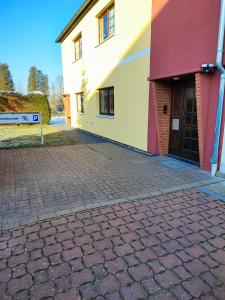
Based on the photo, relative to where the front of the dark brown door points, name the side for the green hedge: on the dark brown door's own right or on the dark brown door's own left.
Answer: on the dark brown door's own right

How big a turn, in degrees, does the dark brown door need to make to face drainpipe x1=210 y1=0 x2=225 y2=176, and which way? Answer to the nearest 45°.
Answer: approximately 90° to its left

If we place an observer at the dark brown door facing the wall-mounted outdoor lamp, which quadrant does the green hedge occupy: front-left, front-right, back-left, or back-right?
back-right

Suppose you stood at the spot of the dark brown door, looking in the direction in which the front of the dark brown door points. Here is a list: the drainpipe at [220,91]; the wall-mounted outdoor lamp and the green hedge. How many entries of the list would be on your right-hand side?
1

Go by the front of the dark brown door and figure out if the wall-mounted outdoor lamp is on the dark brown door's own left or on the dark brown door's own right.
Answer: on the dark brown door's own left
